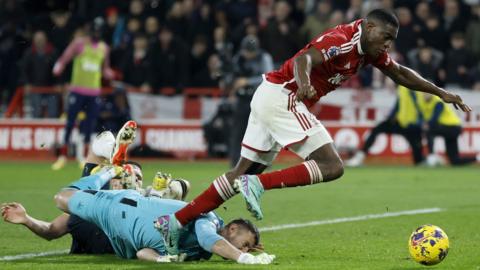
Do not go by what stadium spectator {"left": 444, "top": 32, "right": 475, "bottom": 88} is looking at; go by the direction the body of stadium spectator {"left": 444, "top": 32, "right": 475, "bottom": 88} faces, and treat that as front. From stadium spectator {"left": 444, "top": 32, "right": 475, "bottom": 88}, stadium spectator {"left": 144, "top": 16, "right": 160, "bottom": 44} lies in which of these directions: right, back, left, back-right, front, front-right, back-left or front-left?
right

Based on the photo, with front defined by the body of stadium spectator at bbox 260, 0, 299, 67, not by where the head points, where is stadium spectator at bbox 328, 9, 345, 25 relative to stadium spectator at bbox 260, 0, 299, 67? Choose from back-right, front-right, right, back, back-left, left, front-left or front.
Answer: left

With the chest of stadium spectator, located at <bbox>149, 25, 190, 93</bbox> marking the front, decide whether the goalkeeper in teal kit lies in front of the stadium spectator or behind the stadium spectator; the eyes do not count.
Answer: in front

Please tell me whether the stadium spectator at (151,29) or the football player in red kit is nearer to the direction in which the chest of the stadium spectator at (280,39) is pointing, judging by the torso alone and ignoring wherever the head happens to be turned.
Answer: the football player in red kit

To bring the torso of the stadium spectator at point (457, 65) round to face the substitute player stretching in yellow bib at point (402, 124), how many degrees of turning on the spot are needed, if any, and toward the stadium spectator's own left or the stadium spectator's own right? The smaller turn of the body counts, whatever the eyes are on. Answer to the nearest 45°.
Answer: approximately 45° to the stadium spectator's own right

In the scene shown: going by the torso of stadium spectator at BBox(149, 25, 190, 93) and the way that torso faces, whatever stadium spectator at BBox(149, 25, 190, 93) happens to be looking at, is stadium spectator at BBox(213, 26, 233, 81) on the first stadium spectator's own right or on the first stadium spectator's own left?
on the first stadium spectator's own left
